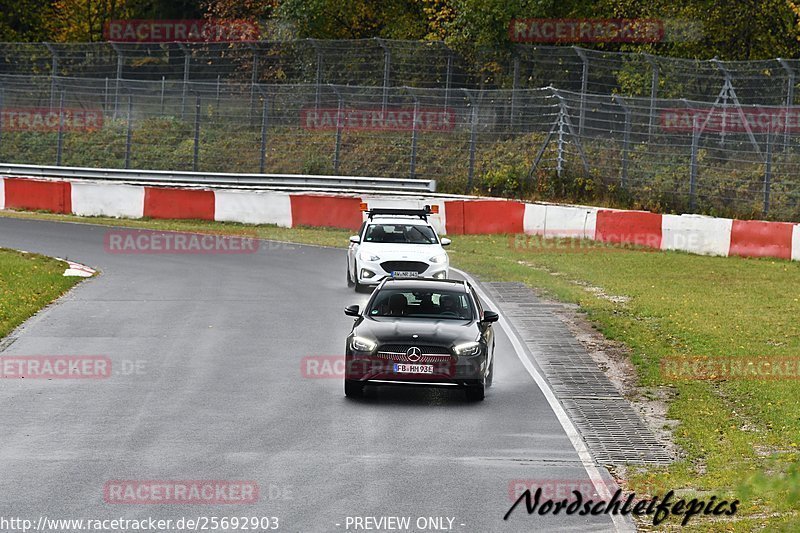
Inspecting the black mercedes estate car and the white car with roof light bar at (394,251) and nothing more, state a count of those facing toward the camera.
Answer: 2

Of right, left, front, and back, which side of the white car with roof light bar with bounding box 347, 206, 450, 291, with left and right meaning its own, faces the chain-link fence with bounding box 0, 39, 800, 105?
back

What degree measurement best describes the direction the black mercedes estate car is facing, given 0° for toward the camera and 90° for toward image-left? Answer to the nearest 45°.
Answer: approximately 0°

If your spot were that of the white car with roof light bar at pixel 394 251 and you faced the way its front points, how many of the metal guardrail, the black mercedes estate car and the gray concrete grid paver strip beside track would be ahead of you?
2

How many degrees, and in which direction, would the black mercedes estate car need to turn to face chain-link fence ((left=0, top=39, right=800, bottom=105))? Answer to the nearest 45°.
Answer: approximately 180°

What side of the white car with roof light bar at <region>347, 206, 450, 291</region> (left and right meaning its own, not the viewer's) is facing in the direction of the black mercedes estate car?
front

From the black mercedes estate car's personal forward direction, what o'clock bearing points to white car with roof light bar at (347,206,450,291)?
The white car with roof light bar is roughly at 6 o'clock from the black mercedes estate car.

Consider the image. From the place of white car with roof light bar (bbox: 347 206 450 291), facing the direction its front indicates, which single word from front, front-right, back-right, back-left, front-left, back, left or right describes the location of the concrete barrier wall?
back

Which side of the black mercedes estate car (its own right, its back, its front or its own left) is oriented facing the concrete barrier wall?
back

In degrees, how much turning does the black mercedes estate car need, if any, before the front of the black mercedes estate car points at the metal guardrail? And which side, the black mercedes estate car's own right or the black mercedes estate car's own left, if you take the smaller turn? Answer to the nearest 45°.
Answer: approximately 180°

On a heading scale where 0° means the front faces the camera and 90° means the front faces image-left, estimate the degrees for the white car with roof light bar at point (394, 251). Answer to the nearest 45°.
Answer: approximately 0°

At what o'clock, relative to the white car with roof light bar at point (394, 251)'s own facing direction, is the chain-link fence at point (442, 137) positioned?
The chain-link fence is roughly at 6 o'clock from the white car with roof light bar.
